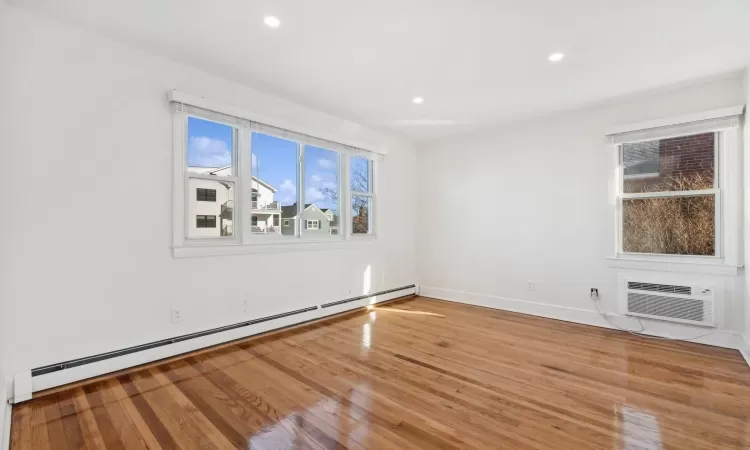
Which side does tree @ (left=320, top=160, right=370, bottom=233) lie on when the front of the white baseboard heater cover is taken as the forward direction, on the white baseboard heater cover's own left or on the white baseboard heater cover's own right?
on the white baseboard heater cover's own left

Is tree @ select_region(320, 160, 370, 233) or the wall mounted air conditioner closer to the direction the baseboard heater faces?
the wall mounted air conditioner

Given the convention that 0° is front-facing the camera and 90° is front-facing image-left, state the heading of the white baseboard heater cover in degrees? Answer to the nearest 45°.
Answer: approximately 315°

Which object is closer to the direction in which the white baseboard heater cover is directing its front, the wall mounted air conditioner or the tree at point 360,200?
the wall mounted air conditioner
